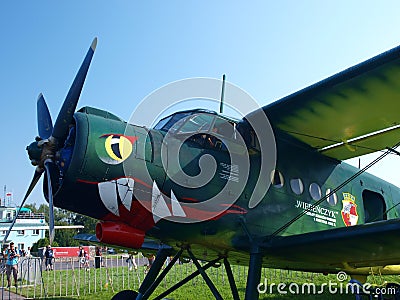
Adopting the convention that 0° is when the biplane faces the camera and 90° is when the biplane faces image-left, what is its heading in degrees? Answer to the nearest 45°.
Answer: approximately 45°
